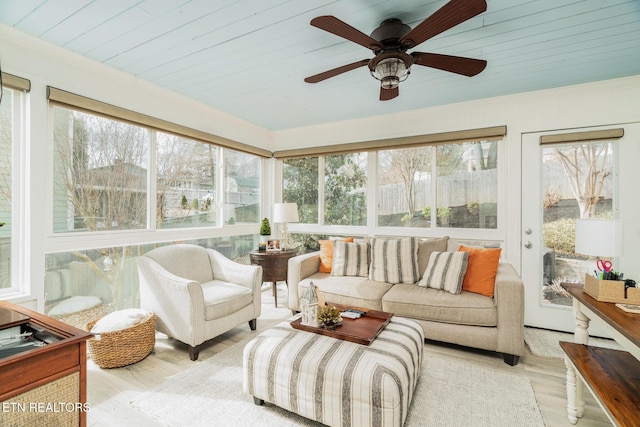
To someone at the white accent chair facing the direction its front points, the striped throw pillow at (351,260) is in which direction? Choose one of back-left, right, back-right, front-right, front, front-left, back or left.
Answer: front-left

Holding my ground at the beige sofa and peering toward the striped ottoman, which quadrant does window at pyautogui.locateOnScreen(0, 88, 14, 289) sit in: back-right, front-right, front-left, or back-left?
front-right

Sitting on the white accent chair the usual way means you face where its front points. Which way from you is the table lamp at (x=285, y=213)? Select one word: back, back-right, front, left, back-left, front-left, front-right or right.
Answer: left

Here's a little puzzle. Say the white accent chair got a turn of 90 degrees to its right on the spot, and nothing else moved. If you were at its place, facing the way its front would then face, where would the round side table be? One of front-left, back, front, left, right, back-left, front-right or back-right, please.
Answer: back

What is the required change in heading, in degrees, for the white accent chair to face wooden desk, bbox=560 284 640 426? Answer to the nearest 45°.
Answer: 0° — it already faces it

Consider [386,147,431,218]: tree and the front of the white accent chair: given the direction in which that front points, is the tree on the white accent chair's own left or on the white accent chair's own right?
on the white accent chair's own left

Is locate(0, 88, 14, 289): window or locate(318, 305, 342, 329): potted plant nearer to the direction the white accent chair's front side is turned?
the potted plant

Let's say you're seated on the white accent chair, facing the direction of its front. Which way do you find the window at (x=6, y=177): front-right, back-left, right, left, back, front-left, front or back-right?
back-right

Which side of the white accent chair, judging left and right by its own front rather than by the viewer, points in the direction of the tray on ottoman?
front

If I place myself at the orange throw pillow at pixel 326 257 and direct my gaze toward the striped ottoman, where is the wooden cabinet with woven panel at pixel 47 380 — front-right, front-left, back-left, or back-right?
front-right

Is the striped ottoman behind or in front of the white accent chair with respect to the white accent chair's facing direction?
in front

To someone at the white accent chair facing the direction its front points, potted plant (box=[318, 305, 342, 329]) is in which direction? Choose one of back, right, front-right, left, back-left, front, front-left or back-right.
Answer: front

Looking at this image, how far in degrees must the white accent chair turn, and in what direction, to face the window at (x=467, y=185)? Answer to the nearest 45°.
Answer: approximately 45° to its left

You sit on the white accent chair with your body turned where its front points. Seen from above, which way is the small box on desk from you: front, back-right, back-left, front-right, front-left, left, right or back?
front

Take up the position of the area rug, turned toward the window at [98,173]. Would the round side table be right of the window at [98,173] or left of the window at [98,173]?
right

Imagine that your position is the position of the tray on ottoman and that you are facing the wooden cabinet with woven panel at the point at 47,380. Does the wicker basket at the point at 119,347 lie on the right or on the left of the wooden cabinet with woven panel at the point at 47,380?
right

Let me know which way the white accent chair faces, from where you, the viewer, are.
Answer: facing the viewer and to the right of the viewer
